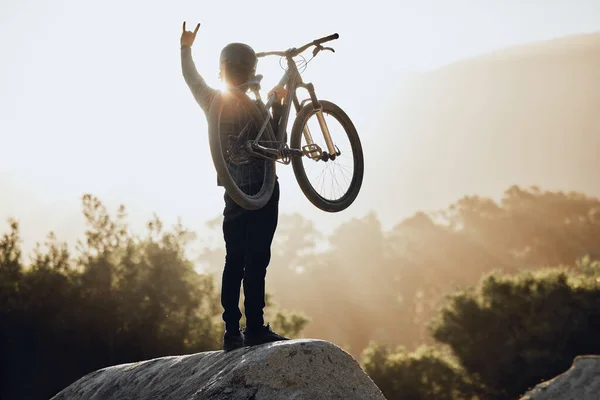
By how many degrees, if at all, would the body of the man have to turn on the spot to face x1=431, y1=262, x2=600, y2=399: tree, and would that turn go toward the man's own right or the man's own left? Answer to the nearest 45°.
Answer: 0° — they already face it

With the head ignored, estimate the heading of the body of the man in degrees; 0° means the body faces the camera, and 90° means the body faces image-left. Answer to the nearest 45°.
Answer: approximately 225°
